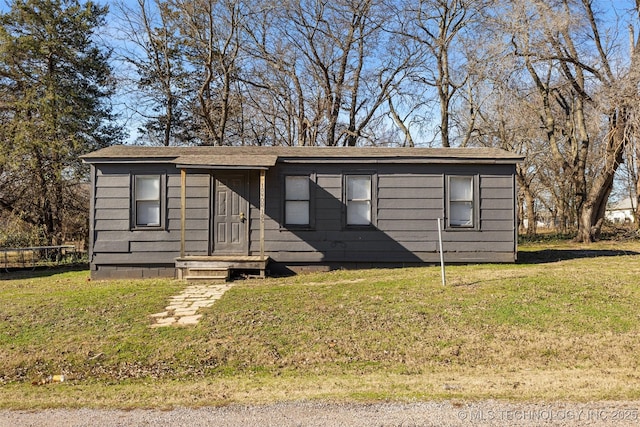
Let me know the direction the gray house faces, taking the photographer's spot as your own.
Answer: facing the viewer

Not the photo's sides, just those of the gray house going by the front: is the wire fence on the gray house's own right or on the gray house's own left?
on the gray house's own right

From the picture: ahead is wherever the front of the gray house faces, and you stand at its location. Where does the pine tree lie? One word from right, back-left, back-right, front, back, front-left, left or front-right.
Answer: back-right

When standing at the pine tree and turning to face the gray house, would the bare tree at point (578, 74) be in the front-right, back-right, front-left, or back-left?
front-left

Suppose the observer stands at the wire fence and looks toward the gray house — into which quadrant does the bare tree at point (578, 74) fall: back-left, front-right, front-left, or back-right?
front-left

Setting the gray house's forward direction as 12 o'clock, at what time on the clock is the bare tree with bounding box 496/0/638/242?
The bare tree is roughly at 8 o'clock from the gray house.
